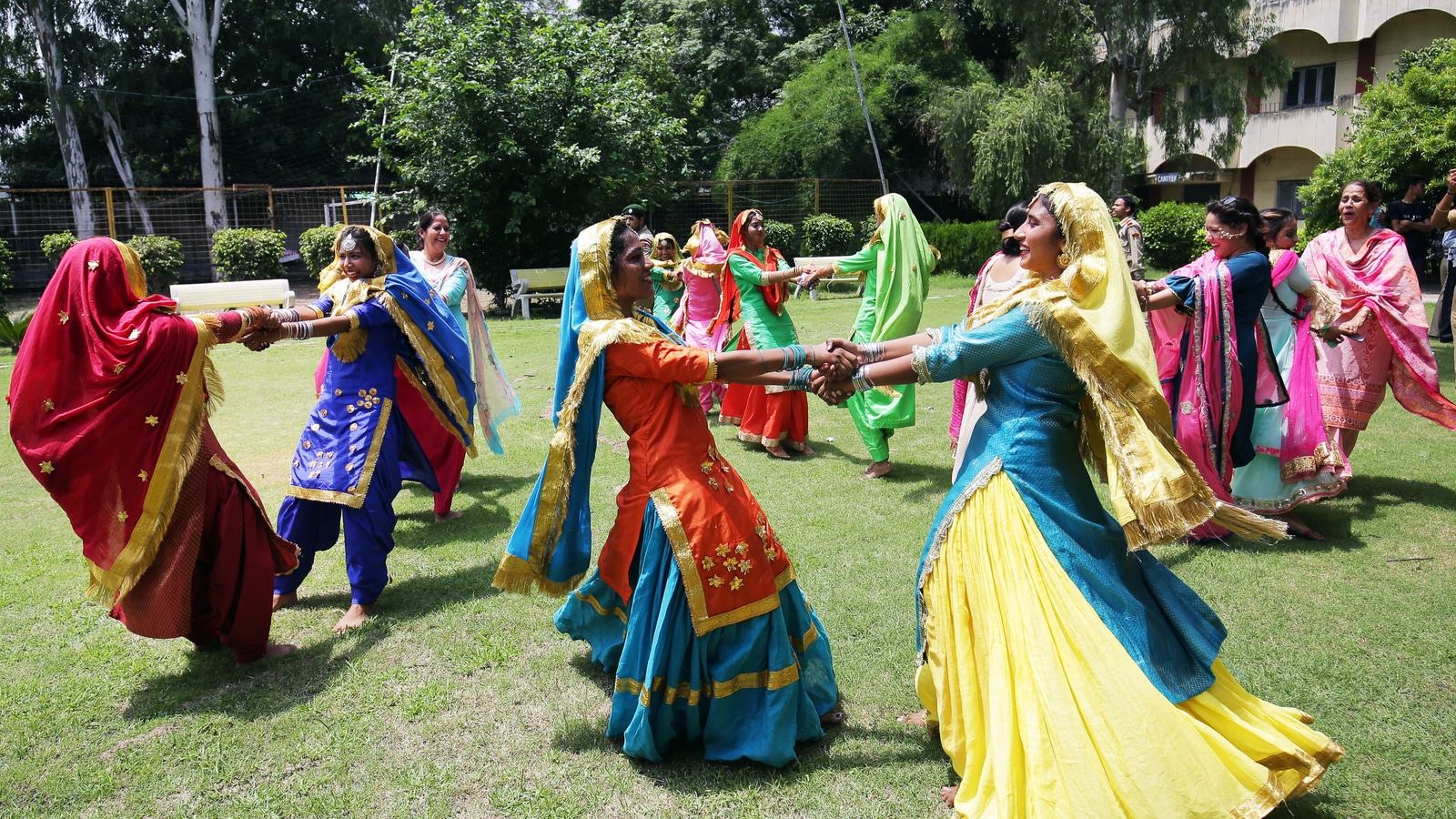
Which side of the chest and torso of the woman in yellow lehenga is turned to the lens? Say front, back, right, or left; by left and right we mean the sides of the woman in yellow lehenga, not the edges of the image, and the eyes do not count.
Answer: left

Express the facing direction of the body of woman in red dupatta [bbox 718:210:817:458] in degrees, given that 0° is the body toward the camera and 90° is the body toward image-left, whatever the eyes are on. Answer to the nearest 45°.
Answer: approximately 315°

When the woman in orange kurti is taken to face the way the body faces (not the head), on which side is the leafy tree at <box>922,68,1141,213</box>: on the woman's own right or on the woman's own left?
on the woman's own left

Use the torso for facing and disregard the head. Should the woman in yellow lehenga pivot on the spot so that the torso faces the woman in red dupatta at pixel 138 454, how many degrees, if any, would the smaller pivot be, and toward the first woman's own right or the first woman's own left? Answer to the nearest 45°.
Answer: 0° — they already face them

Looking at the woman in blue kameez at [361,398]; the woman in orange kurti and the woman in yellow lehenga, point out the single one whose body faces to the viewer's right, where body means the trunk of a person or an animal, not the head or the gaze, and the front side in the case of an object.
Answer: the woman in orange kurti

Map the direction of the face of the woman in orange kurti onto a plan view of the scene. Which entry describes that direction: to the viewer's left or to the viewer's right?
to the viewer's right

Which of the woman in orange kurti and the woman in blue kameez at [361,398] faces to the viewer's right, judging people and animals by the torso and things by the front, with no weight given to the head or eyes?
the woman in orange kurti

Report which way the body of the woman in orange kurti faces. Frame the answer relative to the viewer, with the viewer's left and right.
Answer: facing to the right of the viewer
